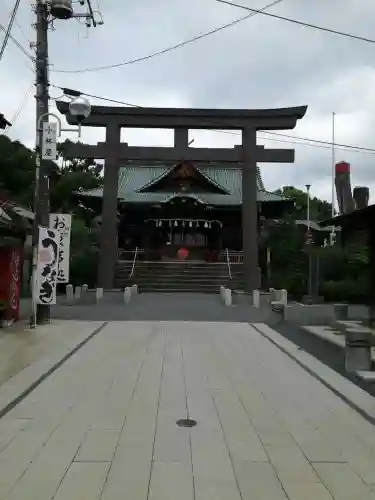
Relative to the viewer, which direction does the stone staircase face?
toward the camera

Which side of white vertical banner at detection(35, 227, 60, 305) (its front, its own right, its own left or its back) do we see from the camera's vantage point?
front

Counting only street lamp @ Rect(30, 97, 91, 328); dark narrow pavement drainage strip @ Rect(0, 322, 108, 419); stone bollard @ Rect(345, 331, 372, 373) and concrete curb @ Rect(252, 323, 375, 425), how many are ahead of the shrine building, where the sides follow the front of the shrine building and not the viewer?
4

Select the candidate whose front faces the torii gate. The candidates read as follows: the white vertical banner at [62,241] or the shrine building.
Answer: the shrine building

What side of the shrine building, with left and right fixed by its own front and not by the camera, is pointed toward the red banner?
front

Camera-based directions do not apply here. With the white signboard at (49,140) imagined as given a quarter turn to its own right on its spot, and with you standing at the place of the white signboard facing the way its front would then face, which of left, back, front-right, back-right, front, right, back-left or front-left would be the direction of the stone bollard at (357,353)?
back-left

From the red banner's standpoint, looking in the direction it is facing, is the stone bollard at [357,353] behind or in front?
in front

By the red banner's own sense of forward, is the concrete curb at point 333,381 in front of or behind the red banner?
in front

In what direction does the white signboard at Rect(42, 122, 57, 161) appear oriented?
toward the camera
